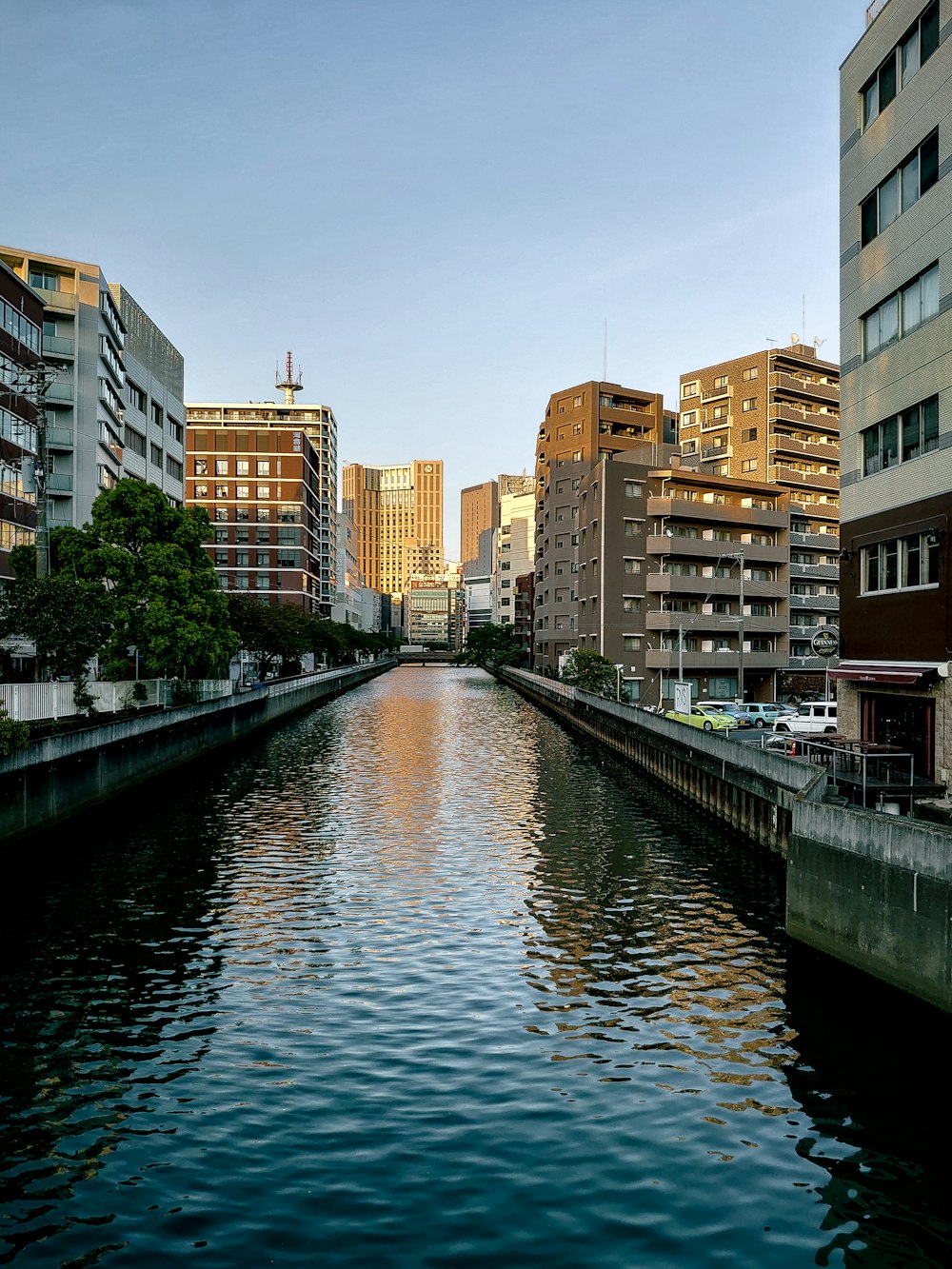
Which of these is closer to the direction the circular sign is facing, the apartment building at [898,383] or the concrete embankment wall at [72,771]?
the apartment building

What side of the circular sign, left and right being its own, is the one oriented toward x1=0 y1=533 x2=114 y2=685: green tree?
right

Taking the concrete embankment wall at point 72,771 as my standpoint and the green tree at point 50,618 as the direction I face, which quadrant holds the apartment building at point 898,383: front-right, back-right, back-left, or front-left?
back-right

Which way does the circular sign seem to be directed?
toward the camera

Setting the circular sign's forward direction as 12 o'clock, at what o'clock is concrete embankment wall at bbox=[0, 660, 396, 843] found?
The concrete embankment wall is roughly at 2 o'clock from the circular sign.

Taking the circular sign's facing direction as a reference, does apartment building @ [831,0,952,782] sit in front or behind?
in front

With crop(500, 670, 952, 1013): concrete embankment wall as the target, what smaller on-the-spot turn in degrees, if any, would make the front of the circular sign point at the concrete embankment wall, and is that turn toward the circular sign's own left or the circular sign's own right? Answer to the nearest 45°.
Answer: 0° — it already faces it

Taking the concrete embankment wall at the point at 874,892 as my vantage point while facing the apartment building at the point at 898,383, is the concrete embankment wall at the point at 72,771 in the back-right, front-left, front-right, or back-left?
front-left
